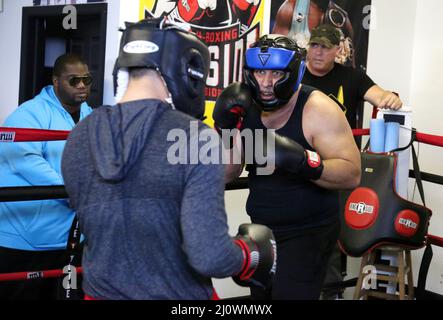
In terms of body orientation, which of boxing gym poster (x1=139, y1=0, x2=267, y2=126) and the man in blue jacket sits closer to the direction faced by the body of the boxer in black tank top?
the man in blue jacket

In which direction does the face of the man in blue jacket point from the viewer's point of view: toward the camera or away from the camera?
toward the camera

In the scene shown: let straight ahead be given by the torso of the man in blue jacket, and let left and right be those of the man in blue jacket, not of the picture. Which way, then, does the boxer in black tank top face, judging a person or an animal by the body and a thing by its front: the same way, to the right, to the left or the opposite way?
to the right

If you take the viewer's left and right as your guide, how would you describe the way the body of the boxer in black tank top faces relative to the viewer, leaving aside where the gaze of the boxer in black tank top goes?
facing the viewer and to the left of the viewer

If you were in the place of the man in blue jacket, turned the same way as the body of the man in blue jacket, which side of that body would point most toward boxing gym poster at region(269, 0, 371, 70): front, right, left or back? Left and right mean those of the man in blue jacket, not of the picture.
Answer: left

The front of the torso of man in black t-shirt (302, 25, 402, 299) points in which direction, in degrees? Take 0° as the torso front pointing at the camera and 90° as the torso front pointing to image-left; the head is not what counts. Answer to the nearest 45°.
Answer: approximately 45°

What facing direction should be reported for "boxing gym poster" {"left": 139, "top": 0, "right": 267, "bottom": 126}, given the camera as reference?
facing the viewer

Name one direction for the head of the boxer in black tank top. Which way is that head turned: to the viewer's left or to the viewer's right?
to the viewer's left

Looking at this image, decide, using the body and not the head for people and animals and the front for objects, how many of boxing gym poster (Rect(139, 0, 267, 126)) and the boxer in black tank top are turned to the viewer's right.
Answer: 0

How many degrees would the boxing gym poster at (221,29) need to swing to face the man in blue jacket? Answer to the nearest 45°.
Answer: approximately 45° to its right

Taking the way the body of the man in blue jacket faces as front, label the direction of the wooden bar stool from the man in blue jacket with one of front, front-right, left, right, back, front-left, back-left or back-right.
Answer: front-left

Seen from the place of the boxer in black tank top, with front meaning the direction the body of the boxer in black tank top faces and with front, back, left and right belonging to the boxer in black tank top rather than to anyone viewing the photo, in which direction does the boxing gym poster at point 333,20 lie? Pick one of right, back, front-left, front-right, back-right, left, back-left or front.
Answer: back-right

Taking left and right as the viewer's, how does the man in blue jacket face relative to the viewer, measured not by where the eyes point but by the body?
facing the viewer and to the right of the viewer

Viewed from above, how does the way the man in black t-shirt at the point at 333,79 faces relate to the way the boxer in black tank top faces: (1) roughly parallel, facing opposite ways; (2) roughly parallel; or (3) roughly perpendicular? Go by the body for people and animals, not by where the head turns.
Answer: roughly parallel

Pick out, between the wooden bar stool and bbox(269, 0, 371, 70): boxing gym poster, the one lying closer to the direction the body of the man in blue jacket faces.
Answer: the wooden bar stool
